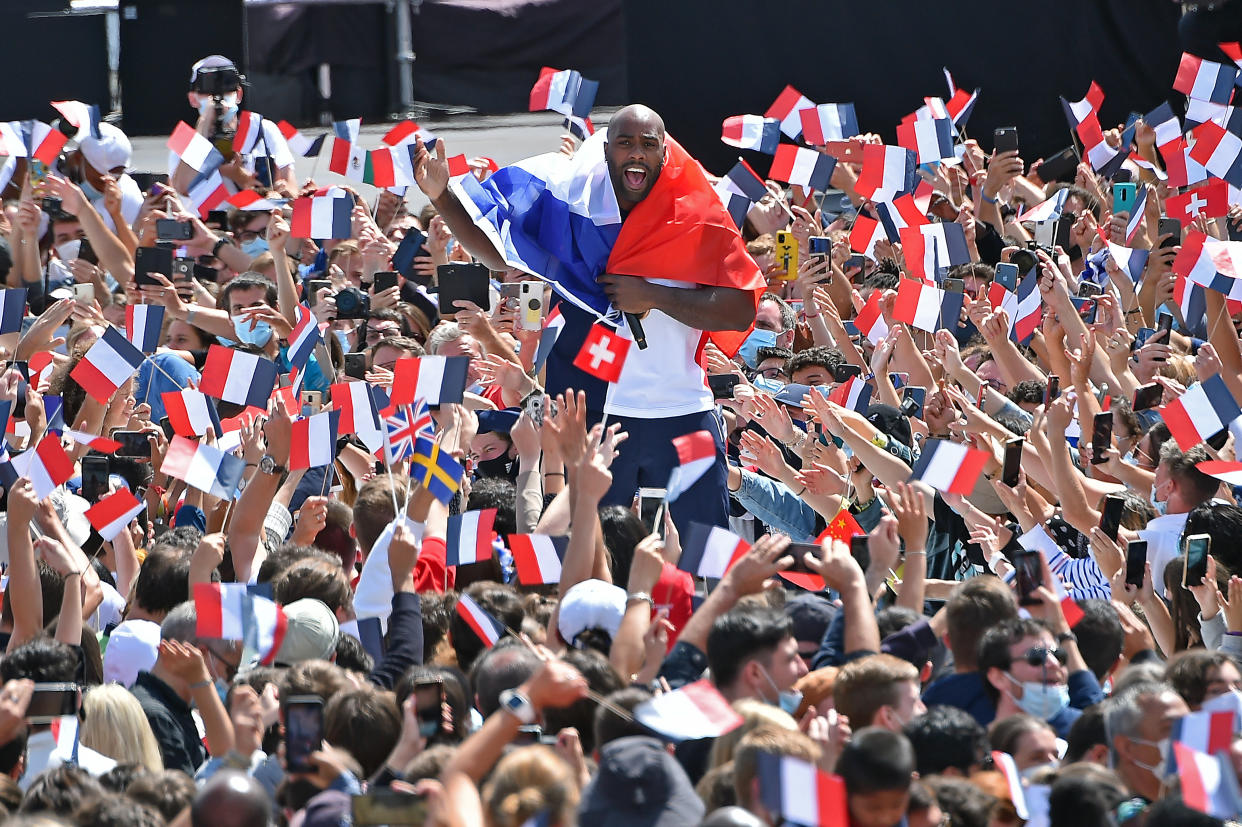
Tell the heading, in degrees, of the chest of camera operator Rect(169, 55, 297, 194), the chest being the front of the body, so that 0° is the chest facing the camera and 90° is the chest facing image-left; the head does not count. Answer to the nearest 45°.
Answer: approximately 0°
